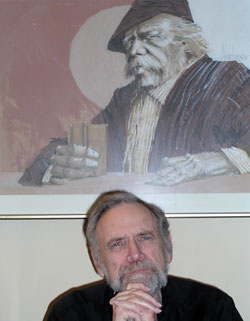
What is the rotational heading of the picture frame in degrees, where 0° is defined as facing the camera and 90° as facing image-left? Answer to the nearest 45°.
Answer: approximately 0°

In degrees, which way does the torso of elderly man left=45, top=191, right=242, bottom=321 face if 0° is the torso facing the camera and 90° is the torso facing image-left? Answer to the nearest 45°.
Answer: approximately 0°

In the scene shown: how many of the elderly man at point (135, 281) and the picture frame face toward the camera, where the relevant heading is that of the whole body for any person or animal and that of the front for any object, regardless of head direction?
2
